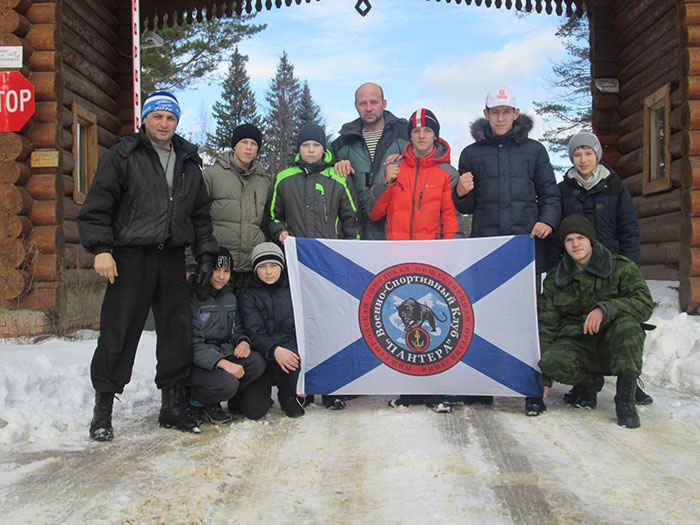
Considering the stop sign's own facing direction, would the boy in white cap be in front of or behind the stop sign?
in front

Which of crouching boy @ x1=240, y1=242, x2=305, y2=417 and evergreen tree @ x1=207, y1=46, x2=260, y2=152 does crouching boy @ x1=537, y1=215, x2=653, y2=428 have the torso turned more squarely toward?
the crouching boy

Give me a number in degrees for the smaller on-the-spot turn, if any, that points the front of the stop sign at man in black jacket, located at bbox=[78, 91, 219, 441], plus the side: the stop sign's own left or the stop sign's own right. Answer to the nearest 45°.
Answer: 0° — it already faces them

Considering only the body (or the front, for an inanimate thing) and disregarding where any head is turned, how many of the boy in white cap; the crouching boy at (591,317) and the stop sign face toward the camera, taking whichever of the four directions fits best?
3

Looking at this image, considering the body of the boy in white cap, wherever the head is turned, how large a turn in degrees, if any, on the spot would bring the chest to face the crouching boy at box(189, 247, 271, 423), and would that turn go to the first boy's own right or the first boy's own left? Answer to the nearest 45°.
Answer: approximately 45° to the first boy's own right

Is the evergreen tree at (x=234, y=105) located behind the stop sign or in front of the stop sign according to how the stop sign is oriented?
behind

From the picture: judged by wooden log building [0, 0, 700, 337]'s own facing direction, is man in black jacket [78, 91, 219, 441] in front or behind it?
in front

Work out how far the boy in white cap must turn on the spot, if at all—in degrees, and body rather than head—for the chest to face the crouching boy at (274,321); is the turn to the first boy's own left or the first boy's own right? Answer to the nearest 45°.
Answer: approximately 90° to the first boy's own right

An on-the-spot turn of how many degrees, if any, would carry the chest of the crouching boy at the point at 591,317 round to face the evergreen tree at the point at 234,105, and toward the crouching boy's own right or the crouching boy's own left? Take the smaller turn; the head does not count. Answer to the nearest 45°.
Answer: approximately 135° to the crouching boy's own right

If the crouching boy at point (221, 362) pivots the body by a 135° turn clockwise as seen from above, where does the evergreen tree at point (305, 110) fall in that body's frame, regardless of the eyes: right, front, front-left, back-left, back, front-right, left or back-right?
right

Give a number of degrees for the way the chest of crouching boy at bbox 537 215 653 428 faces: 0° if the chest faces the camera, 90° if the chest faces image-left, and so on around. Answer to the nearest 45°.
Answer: approximately 0°

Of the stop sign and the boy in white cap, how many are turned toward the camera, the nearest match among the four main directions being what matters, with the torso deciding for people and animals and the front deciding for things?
2

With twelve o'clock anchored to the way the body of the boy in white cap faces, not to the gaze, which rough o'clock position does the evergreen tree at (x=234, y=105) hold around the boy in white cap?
The evergreen tree is roughly at 5 o'clock from the boy in white cap.
